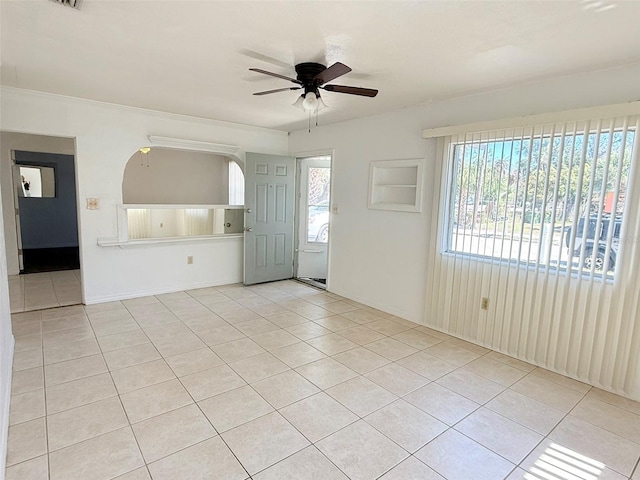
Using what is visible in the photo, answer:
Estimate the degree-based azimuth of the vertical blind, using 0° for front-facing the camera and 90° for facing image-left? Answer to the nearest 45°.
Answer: approximately 45°

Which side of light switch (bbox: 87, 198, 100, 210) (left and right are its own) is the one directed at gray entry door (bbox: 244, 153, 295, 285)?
left

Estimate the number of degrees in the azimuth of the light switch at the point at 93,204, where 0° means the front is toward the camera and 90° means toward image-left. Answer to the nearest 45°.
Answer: approximately 0°

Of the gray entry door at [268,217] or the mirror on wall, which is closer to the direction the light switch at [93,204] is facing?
the gray entry door
